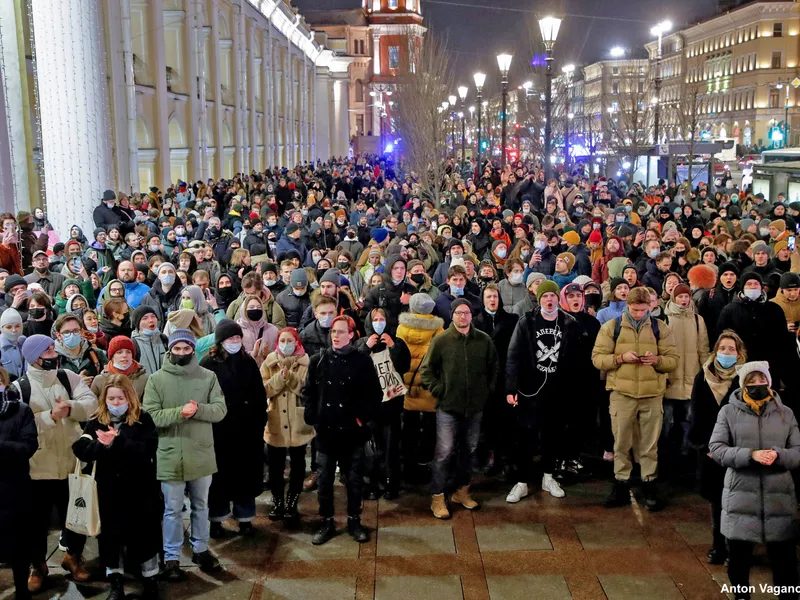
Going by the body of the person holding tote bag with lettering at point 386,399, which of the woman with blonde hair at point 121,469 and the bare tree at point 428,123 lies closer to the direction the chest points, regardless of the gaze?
the woman with blonde hair

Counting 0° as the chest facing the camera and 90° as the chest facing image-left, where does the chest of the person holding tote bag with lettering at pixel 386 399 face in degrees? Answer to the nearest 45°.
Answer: approximately 0°

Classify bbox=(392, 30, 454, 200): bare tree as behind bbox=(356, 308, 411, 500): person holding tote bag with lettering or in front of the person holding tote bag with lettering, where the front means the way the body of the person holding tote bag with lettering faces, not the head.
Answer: behind

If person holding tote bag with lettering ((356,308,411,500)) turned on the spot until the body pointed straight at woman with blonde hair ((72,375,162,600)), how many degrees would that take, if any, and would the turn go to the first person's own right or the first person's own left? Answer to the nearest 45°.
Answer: approximately 45° to the first person's own right

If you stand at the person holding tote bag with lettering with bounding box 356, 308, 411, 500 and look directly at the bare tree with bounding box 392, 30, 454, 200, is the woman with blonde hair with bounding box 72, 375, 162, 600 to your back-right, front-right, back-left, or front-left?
back-left
